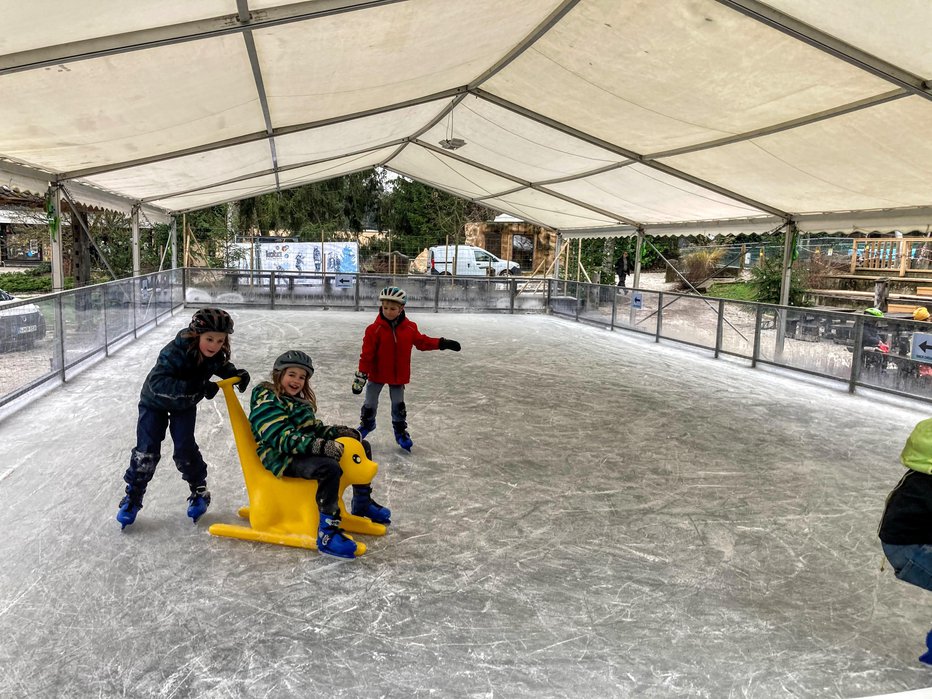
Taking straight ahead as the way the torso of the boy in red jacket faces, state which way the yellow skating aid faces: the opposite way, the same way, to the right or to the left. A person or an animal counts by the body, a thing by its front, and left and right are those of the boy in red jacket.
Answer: to the left

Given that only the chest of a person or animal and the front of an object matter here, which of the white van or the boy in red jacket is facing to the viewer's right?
the white van

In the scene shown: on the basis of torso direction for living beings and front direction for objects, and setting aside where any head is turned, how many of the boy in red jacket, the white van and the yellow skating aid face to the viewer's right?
2

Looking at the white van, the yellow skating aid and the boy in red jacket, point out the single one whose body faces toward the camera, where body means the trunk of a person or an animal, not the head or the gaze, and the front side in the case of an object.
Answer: the boy in red jacket

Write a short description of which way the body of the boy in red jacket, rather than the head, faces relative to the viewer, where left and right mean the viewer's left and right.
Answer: facing the viewer

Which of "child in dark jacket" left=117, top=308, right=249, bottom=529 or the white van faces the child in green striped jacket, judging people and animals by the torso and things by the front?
the child in dark jacket

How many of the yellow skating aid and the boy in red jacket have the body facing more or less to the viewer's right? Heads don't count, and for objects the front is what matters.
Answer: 1

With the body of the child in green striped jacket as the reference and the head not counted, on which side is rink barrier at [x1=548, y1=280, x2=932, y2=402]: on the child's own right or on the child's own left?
on the child's own left

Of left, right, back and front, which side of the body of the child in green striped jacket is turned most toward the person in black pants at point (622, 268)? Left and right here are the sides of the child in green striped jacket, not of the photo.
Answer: left

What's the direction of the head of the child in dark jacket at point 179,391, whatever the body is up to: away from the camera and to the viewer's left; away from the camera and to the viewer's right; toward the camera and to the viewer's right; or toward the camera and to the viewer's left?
toward the camera and to the viewer's right

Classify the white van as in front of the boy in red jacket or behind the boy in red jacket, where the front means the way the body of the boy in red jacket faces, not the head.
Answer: behind

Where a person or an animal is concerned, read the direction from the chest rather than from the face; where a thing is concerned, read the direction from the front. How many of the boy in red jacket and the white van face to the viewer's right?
1

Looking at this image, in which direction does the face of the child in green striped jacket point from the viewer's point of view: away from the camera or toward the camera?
toward the camera

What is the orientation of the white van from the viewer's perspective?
to the viewer's right

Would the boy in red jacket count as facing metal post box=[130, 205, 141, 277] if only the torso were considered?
no

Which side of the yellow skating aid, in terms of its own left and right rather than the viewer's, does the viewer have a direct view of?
right
